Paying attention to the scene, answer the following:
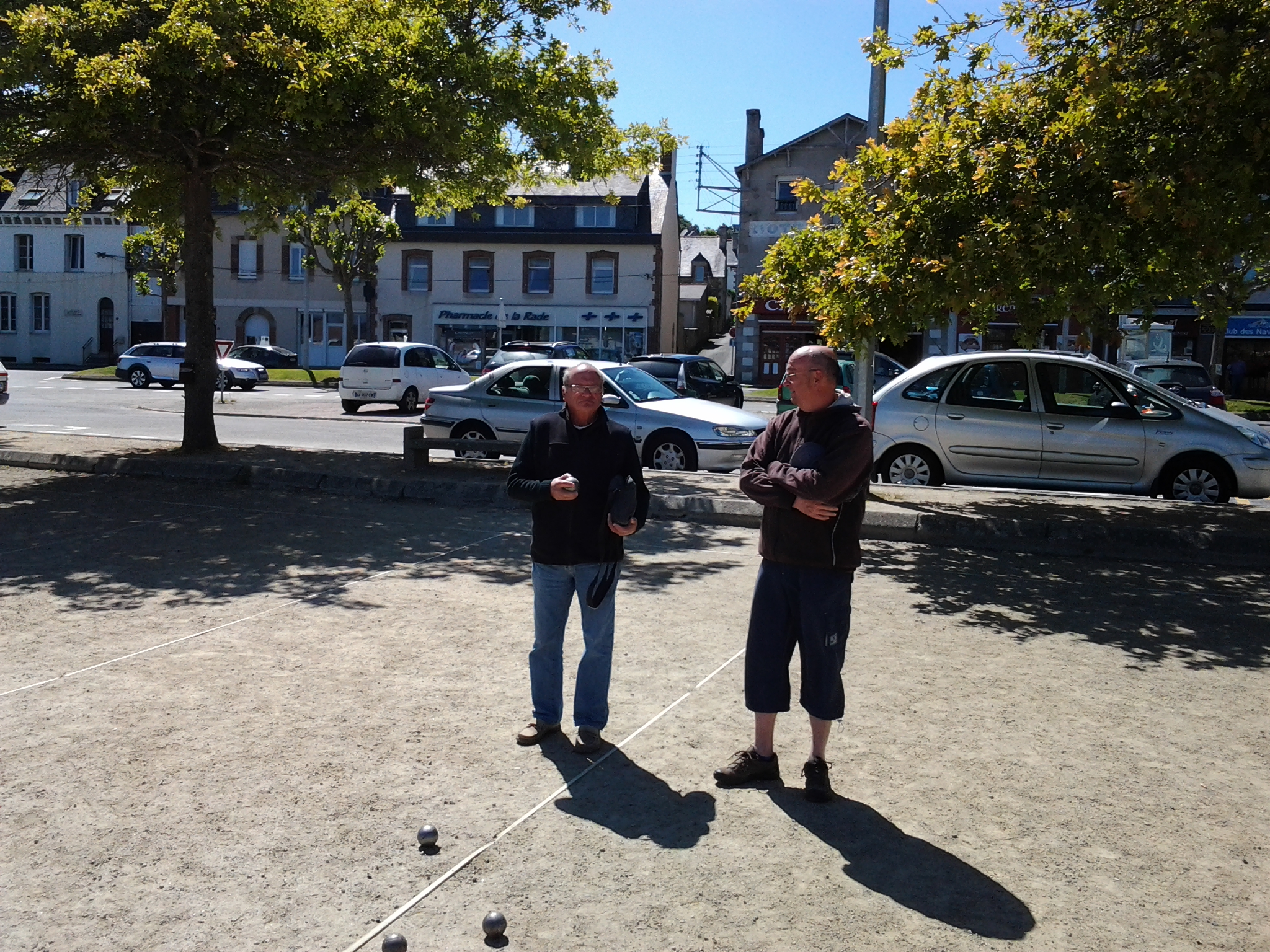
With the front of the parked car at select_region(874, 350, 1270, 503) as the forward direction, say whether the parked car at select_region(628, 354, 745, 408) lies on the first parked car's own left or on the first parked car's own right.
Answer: on the first parked car's own left

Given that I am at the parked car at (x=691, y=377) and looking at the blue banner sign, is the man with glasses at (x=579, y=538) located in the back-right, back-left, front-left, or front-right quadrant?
back-right

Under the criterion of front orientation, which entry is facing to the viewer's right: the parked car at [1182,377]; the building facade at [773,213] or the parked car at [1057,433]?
the parked car at [1057,433]

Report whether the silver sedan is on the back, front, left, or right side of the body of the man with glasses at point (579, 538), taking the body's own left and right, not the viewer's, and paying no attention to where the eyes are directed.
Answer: back

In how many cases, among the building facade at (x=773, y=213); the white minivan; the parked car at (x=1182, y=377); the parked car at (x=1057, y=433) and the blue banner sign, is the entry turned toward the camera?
2

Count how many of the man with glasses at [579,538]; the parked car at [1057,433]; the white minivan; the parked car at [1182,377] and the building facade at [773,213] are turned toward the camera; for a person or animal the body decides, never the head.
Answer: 2

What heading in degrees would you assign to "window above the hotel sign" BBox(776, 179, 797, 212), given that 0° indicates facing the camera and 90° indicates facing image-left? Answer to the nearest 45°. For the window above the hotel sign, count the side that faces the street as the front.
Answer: approximately 0°

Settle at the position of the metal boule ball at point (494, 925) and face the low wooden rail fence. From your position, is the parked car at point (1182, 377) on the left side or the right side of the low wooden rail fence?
right

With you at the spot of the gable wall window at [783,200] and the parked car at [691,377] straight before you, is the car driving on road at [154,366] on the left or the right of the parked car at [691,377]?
right

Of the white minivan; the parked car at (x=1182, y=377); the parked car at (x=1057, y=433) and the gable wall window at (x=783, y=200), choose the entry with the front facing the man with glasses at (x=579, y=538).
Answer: the gable wall window

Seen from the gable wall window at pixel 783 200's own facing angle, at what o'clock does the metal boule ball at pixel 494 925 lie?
The metal boule ball is roughly at 12 o'clock from the gable wall window.

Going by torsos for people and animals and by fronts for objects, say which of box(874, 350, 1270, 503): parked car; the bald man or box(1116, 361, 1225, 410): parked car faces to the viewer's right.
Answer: box(874, 350, 1270, 503): parked car

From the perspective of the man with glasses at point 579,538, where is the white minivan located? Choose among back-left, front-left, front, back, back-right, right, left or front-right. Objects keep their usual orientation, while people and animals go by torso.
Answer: back

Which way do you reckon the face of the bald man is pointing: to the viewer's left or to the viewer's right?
to the viewer's left

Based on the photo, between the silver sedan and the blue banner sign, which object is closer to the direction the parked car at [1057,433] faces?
the blue banner sign

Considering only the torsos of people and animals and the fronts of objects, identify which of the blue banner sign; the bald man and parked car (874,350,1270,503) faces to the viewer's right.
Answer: the parked car

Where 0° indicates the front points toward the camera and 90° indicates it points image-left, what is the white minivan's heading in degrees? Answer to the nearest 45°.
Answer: approximately 225°
